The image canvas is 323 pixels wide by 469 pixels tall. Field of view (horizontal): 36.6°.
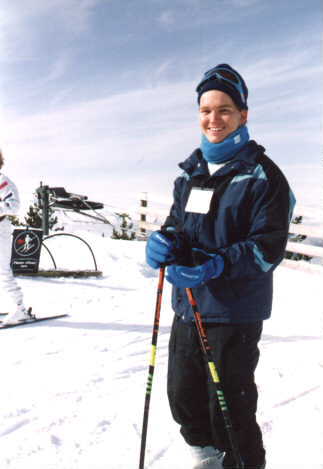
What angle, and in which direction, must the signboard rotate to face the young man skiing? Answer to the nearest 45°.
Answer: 0° — it already faces them

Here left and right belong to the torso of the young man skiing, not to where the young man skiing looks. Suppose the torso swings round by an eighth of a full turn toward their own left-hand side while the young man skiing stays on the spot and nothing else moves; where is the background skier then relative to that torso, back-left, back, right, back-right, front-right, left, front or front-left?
back-right

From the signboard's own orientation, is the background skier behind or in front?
in front

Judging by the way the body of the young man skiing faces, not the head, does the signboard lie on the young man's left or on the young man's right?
on the young man's right

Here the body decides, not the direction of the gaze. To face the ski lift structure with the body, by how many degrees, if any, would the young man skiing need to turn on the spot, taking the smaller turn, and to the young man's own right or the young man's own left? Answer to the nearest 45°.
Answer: approximately 90° to the young man's own right

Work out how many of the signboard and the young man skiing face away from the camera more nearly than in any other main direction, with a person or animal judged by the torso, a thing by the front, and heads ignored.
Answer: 0

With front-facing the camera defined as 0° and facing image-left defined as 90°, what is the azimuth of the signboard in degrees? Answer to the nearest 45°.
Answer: approximately 0°
